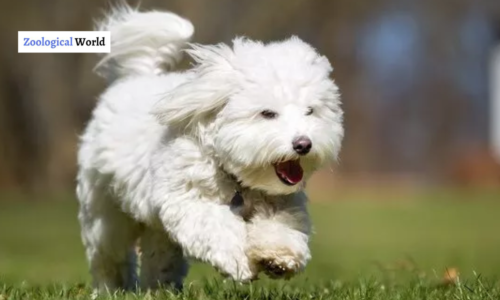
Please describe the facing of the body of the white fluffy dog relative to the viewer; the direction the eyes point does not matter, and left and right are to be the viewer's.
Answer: facing the viewer and to the right of the viewer
